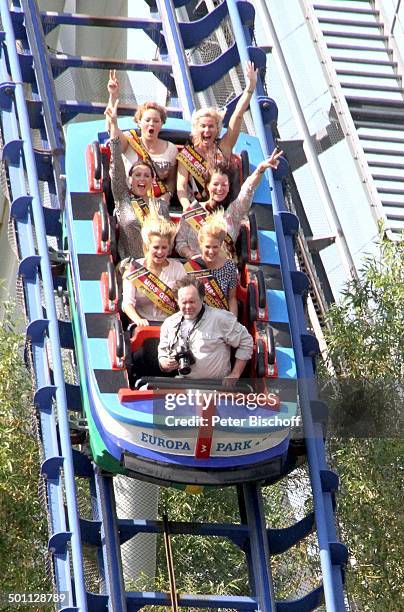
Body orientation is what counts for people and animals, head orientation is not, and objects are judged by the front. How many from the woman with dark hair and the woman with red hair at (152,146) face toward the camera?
2

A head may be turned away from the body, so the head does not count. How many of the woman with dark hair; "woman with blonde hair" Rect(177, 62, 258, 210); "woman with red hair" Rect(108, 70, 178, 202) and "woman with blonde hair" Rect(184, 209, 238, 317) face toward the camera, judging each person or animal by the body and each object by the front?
4

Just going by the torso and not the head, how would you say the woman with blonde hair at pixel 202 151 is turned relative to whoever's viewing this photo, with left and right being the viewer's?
facing the viewer

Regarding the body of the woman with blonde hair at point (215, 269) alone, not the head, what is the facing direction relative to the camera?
toward the camera
